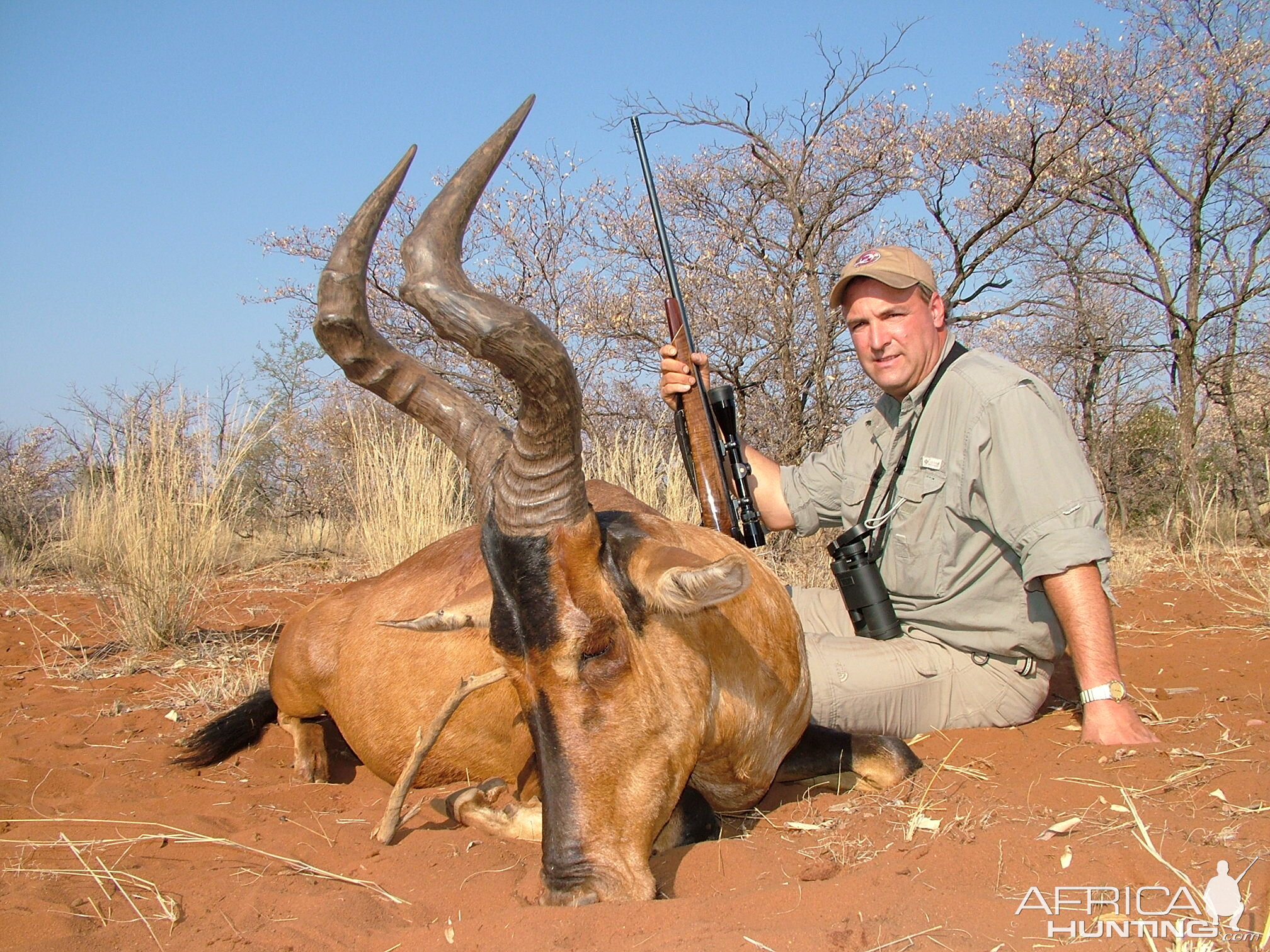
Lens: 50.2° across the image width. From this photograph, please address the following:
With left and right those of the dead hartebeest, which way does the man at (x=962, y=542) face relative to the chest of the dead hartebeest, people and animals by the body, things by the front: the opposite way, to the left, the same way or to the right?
to the right

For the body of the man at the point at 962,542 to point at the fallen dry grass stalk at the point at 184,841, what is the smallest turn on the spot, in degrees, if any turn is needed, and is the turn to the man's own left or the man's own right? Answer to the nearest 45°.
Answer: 0° — they already face it

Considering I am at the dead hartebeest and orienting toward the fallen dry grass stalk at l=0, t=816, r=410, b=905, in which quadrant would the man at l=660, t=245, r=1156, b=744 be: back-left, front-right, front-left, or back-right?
back-right

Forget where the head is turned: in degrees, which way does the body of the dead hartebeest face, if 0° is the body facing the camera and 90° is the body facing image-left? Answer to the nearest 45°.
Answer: approximately 315°

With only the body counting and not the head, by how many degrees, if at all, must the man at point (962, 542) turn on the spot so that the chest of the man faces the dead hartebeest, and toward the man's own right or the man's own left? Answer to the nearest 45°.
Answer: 0° — they already face it

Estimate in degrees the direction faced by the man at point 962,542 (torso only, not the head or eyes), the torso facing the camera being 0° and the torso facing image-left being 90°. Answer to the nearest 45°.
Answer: approximately 45°
